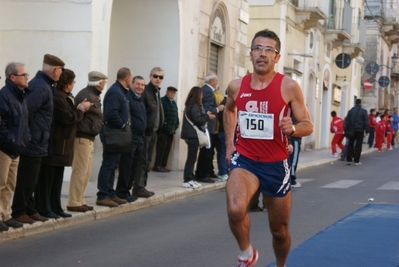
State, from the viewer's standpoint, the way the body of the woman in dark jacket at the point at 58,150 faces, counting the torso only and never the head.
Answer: to the viewer's right

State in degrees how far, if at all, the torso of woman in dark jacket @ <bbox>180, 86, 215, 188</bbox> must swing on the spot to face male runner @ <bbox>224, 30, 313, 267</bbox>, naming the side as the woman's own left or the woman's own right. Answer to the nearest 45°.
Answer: approximately 90° to the woman's own right

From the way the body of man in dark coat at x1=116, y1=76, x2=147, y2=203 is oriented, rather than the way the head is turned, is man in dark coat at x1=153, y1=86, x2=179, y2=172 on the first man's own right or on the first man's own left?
on the first man's own left

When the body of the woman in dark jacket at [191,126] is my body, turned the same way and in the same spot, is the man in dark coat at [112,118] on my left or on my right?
on my right

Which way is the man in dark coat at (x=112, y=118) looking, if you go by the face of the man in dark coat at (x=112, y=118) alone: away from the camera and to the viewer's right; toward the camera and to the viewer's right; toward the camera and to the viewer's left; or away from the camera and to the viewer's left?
away from the camera and to the viewer's right

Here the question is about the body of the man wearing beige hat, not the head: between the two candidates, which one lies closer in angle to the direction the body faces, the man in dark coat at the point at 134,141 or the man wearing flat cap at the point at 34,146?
the man in dark coat

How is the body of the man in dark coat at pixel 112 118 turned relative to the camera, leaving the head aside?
to the viewer's right

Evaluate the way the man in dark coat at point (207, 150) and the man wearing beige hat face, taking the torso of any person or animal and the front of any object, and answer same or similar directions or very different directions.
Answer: same or similar directions

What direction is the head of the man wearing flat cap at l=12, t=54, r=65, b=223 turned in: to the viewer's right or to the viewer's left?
to the viewer's right
